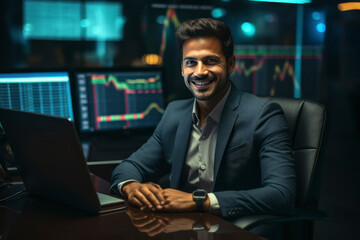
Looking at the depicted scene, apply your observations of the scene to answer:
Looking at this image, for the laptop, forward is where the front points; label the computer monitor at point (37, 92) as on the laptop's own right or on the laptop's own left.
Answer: on the laptop's own left

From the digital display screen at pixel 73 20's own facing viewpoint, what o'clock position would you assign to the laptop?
The laptop is roughly at 12 o'clock from the digital display screen.

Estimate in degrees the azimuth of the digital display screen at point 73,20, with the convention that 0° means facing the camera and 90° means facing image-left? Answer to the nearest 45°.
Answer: approximately 0°

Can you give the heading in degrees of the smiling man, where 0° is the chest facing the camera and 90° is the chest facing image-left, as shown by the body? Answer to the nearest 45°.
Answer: approximately 45°

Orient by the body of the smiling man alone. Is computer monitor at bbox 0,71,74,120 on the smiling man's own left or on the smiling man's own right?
on the smiling man's own right

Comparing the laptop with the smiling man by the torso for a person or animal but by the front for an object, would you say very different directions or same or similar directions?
very different directions

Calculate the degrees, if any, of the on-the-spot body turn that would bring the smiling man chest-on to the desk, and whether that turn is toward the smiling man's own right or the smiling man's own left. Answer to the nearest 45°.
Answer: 0° — they already face it

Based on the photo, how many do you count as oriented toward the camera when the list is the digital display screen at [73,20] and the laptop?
1
